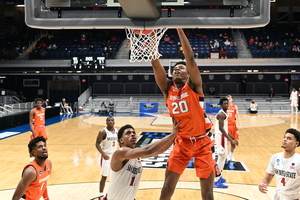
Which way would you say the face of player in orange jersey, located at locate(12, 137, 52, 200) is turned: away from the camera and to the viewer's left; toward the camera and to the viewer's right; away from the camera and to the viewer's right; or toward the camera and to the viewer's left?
toward the camera and to the viewer's right

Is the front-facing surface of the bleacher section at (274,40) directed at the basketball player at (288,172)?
yes

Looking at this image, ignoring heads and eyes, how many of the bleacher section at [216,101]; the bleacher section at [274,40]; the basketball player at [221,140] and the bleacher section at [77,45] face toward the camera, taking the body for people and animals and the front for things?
3

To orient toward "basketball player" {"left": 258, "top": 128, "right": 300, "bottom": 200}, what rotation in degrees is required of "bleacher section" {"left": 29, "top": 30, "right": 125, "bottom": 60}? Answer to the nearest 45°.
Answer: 0° — it already faces them
